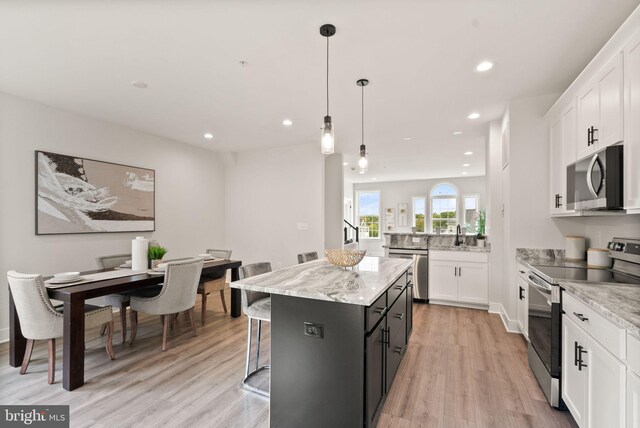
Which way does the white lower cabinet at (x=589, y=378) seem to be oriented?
to the viewer's left

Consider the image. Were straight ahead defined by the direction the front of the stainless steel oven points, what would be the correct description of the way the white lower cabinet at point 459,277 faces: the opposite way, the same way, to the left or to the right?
to the left

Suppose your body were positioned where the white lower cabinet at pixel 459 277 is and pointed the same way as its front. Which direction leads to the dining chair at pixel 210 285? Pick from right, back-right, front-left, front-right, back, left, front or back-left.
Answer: front-right

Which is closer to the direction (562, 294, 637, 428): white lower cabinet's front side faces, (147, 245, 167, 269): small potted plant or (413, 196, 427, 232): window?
the small potted plant

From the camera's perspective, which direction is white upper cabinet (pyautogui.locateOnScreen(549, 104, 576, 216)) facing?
to the viewer's left

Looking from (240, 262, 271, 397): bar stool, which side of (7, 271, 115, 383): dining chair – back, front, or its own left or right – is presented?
right

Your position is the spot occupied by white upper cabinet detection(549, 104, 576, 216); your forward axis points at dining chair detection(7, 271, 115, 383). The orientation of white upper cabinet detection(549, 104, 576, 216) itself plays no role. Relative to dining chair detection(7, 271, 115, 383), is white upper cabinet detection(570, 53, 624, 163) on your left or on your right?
left

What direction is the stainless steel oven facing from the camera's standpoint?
to the viewer's left

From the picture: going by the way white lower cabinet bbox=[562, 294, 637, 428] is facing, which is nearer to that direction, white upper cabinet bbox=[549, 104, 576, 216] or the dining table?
the dining table
